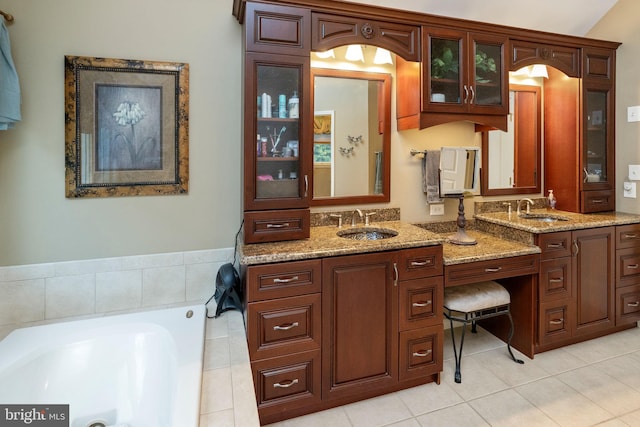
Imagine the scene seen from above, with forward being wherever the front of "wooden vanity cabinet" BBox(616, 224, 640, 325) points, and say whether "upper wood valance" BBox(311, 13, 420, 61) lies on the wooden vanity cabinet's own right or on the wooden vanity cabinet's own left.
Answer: on the wooden vanity cabinet's own right

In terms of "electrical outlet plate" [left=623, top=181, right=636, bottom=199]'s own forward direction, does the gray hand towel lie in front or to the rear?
in front

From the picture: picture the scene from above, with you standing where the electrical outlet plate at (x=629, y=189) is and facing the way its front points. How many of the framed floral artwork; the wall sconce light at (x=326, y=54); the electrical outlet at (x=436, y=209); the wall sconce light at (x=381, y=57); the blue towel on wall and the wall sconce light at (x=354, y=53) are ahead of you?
6

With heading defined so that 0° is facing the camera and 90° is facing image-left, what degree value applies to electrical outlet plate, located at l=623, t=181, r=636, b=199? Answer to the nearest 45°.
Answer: approximately 45°

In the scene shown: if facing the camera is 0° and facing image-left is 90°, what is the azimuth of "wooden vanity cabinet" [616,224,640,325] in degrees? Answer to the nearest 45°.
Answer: approximately 315°

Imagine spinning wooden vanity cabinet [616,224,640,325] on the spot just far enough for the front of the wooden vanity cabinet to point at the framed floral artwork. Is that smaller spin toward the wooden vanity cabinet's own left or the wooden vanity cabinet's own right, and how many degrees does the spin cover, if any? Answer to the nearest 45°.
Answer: approximately 90° to the wooden vanity cabinet's own right

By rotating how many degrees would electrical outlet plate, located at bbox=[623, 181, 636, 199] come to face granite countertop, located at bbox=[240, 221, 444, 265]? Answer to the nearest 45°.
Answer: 0° — it already faces it

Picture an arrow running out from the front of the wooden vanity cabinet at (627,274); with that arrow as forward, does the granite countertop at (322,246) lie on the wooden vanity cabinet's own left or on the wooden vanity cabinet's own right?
on the wooden vanity cabinet's own right

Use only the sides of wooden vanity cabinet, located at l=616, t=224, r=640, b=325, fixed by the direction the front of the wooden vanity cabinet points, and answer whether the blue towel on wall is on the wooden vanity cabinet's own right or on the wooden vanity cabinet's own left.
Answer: on the wooden vanity cabinet's own right

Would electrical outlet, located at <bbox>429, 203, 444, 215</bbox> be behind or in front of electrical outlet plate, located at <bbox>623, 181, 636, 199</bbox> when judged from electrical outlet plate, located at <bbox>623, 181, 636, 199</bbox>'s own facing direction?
in front

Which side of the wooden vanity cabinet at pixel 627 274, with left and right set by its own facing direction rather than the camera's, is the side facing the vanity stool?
right
